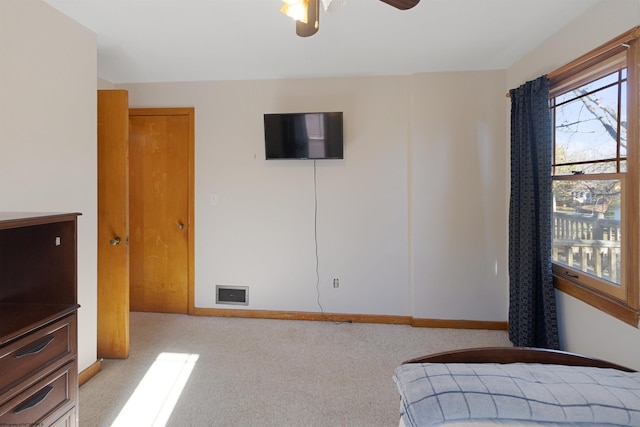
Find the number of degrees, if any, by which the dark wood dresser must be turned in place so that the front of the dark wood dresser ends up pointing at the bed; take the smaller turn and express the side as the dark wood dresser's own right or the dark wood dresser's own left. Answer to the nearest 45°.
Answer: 0° — it already faces it

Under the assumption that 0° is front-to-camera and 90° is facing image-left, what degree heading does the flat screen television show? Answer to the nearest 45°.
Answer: approximately 0°

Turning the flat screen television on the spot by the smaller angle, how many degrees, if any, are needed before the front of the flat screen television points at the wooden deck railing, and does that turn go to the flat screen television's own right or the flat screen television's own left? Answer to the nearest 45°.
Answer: approximately 45° to the flat screen television's own left

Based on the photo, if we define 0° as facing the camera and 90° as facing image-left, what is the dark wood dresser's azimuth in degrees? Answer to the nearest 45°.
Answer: approximately 315°

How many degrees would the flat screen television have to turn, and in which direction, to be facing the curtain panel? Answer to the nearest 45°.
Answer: approximately 45° to its left

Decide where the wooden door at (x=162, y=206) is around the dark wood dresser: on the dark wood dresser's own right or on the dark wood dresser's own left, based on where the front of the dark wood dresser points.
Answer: on the dark wood dresser's own left

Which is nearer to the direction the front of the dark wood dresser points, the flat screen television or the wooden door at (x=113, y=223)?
the flat screen television

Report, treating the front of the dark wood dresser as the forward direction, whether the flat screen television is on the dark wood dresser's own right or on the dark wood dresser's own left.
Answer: on the dark wood dresser's own left

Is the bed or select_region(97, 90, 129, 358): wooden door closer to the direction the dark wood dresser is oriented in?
the bed

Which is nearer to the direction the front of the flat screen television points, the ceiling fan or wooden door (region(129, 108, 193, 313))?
the ceiling fan

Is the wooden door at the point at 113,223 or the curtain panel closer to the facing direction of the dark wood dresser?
the curtain panel

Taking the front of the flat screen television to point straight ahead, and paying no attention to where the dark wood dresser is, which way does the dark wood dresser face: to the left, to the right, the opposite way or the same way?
to the left
